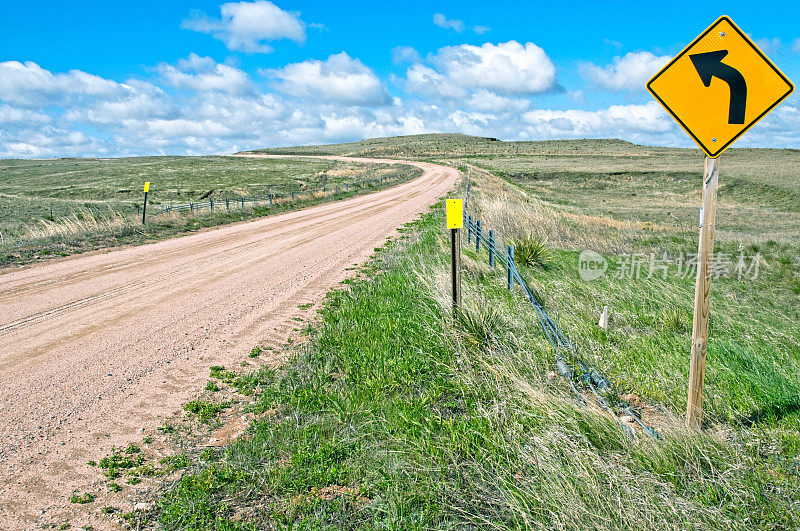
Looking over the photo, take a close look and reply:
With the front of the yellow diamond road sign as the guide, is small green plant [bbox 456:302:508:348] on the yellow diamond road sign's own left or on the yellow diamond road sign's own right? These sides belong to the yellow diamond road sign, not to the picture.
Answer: on the yellow diamond road sign's own right

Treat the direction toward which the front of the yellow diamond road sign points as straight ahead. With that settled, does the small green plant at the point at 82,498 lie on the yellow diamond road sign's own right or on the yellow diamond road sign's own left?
on the yellow diamond road sign's own right

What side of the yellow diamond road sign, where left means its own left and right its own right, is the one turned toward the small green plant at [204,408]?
right

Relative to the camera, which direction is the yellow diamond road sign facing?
toward the camera

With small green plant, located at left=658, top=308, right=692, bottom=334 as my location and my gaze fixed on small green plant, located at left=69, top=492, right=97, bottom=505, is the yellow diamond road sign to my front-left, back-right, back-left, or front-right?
front-left

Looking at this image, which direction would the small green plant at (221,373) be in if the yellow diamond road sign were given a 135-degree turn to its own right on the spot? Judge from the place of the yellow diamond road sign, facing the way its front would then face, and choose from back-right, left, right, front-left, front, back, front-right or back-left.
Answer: front-left

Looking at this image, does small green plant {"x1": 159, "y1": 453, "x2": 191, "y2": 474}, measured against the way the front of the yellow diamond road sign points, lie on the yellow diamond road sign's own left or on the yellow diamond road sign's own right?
on the yellow diamond road sign's own right
